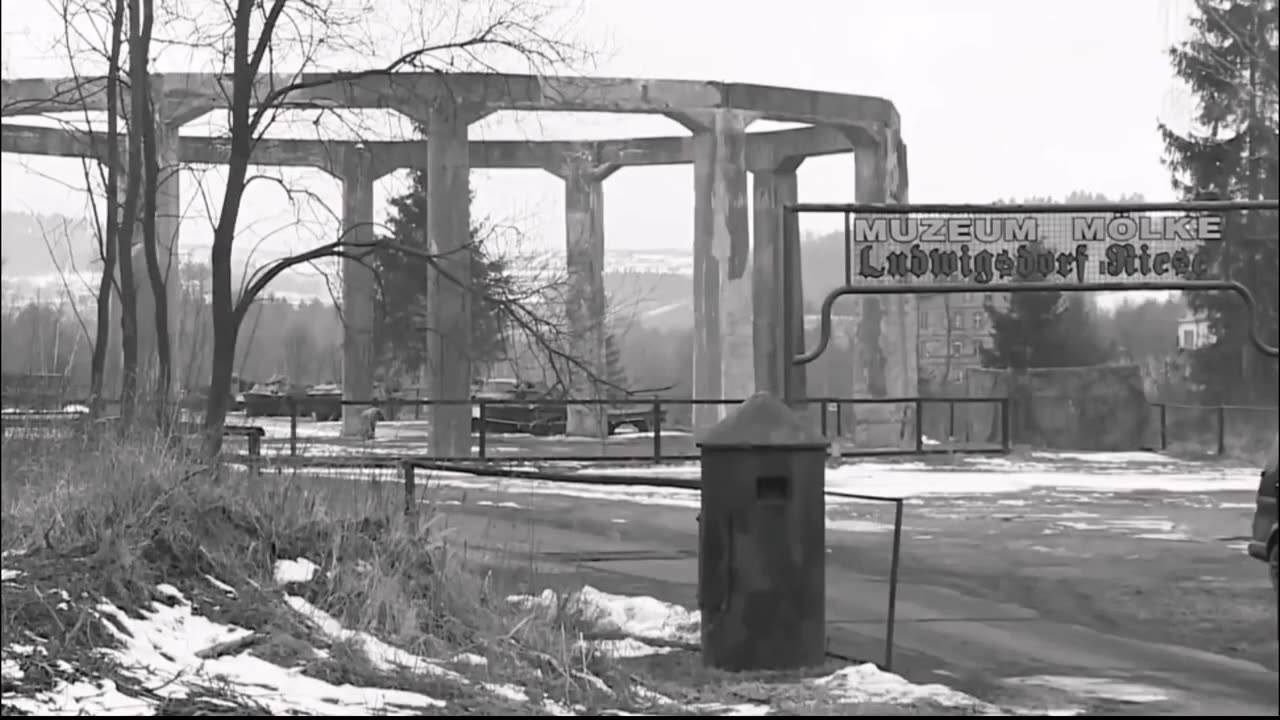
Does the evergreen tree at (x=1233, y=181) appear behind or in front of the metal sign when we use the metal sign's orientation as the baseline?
behind

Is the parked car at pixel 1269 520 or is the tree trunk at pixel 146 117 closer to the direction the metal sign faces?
the parked car

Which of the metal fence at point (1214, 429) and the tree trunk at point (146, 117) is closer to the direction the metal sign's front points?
the tree trunk

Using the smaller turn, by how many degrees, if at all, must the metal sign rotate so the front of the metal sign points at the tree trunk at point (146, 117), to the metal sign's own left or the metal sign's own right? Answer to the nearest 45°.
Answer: approximately 90° to the metal sign's own right

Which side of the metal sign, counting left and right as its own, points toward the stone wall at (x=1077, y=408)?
back

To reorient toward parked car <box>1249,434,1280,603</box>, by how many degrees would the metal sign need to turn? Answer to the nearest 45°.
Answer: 0° — it already faces it

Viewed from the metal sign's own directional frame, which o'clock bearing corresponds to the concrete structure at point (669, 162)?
The concrete structure is roughly at 5 o'clock from the metal sign.

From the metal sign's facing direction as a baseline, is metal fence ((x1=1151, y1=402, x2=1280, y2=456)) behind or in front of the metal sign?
behind

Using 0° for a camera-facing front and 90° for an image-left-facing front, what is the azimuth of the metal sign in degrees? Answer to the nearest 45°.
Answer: approximately 0°
